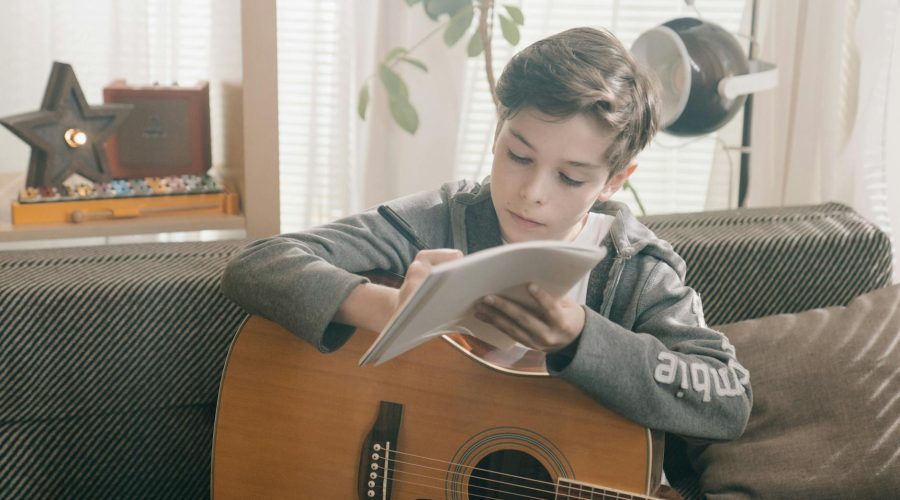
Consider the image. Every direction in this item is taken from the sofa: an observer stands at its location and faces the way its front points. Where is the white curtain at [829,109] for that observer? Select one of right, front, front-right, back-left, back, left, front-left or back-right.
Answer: back-left

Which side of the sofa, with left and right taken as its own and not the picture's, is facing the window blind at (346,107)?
back

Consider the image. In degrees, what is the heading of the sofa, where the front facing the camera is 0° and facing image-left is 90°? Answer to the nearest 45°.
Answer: approximately 0°
